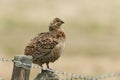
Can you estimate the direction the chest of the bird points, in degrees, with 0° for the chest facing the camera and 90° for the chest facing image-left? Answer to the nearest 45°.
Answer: approximately 270°
